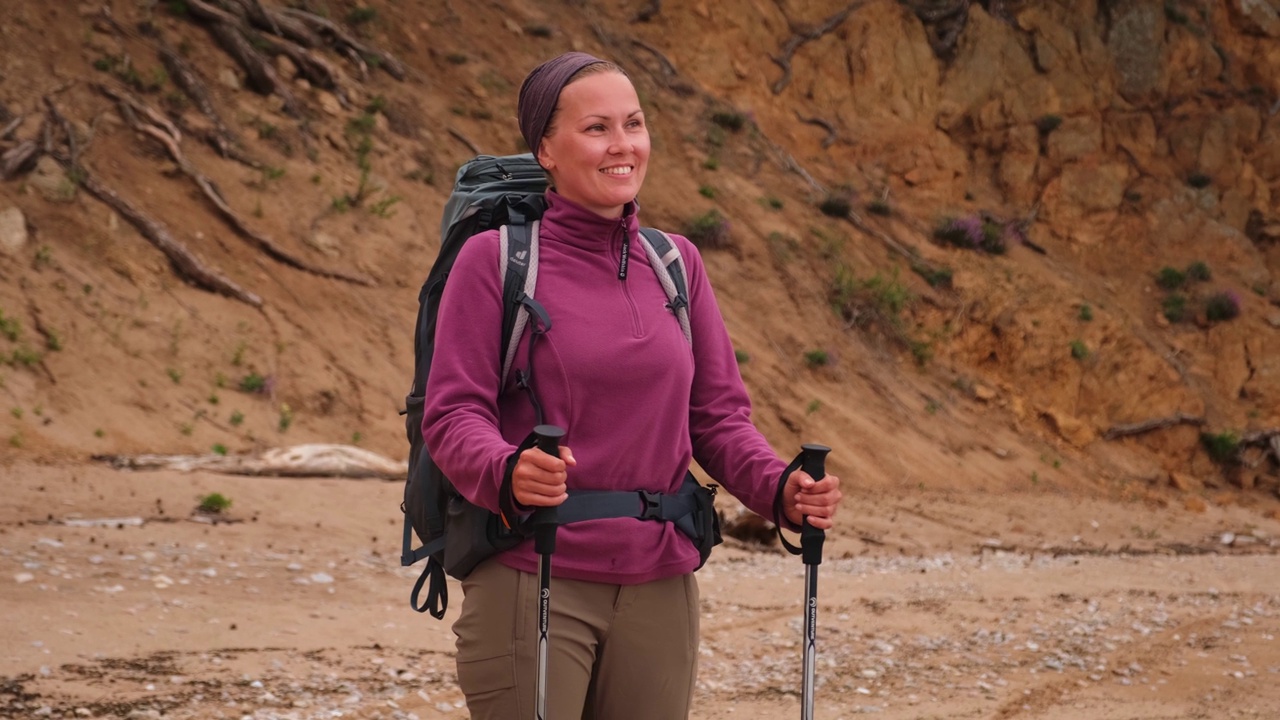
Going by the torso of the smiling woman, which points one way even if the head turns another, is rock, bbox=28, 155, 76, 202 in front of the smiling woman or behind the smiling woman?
behind

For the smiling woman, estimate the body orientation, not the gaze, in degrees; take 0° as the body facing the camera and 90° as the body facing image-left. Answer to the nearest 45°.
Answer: approximately 315°

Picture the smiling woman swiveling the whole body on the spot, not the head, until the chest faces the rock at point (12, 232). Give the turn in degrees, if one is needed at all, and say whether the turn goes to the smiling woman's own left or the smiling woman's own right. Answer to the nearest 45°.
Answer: approximately 180°

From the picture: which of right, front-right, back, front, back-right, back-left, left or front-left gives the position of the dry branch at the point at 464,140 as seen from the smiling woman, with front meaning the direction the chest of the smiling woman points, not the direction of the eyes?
back-left

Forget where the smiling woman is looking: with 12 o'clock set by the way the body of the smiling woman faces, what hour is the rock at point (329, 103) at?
The rock is roughly at 7 o'clock from the smiling woman.

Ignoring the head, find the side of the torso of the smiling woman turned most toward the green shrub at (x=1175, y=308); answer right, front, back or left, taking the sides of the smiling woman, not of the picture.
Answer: left

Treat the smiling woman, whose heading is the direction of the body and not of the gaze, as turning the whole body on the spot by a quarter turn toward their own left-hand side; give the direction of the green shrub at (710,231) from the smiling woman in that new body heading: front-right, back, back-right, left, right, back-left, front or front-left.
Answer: front-left

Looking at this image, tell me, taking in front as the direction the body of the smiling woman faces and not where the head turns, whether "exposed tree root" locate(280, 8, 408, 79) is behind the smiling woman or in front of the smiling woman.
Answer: behind

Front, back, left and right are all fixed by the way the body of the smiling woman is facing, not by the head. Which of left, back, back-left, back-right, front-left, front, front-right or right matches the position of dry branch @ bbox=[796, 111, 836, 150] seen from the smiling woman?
back-left

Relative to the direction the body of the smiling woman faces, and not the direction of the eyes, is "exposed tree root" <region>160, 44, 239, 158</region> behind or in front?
behind

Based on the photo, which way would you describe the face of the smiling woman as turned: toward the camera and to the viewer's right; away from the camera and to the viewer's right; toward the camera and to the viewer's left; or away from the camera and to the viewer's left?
toward the camera and to the viewer's right
